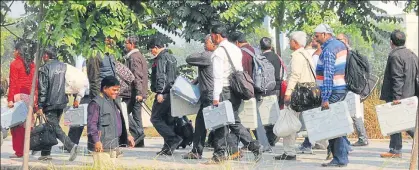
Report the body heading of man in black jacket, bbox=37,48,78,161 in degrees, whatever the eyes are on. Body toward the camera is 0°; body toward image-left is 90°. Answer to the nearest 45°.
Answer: approximately 135°
